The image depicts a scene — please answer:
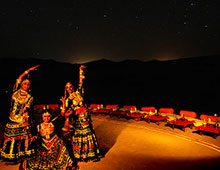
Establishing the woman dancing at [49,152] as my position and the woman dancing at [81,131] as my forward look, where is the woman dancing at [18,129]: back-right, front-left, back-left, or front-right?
back-left

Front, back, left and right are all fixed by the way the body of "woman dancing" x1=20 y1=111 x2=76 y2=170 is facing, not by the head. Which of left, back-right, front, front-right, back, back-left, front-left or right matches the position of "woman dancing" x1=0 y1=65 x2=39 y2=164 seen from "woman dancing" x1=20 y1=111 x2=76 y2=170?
back-right

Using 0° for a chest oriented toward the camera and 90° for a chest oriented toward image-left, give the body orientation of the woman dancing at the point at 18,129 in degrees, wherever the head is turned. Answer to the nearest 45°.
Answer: approximately 315°

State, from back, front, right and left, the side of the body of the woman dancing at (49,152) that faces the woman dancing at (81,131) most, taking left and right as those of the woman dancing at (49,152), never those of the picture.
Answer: left

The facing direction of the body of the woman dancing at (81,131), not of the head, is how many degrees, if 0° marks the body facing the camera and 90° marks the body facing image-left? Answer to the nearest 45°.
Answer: approximately 45°

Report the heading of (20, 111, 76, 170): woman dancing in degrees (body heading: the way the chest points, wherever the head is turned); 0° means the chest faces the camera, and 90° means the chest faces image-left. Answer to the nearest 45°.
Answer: approximately 0°

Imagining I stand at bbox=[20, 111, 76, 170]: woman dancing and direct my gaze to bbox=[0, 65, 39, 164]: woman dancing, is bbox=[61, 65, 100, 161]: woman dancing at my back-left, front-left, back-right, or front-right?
back-right
